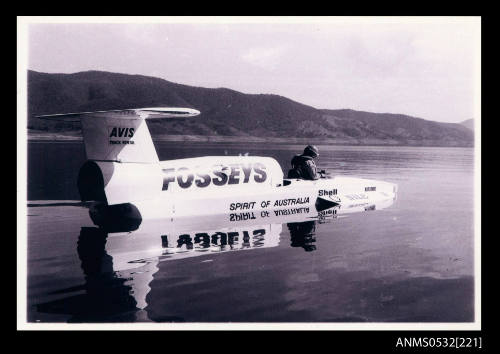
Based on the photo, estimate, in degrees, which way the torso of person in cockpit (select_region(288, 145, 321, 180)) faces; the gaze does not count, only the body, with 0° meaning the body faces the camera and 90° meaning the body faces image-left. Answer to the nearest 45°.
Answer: approximately 270°
